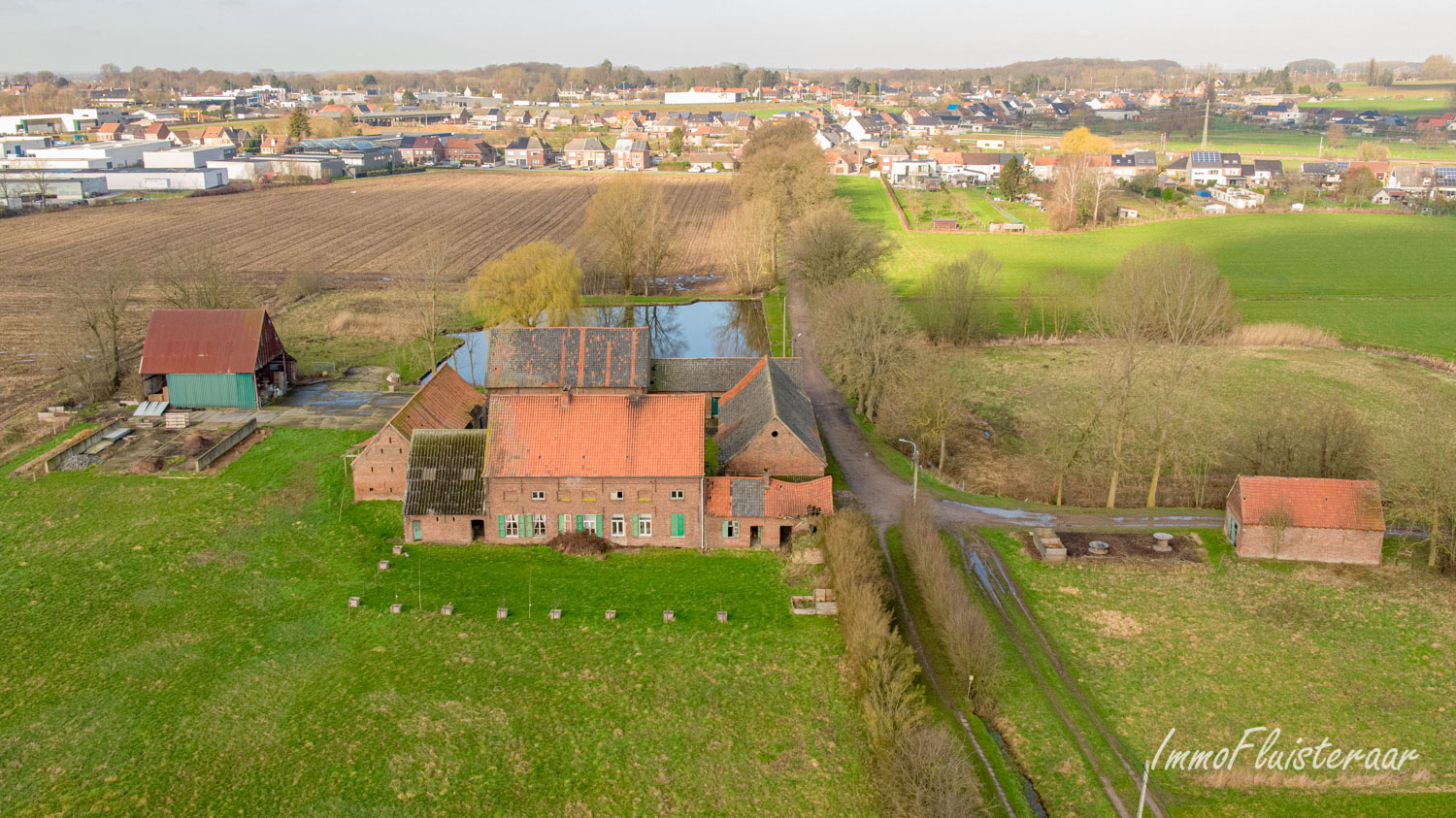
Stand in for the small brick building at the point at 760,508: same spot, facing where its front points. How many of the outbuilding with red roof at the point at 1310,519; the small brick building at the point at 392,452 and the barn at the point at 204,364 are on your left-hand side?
1

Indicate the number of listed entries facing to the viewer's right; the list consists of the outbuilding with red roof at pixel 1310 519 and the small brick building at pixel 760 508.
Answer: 0

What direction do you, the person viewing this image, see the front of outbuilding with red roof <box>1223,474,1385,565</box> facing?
facing to the left of the viewer

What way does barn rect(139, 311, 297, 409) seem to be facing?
to the viewer's right

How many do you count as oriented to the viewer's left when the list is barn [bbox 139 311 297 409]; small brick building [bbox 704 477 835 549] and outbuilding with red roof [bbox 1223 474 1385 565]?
1

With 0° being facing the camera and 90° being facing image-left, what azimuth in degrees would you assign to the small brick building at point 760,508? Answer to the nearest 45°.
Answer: approximately 0°

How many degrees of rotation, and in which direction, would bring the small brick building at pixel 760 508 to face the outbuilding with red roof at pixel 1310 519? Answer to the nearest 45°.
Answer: approximately 90° to its left

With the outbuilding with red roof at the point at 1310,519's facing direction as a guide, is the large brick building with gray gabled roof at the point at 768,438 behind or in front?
in front

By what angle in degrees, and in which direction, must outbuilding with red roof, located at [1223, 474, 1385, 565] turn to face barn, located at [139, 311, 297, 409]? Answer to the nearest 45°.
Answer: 0° — it already faces it

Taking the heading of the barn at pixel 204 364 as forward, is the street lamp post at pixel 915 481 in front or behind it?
in front

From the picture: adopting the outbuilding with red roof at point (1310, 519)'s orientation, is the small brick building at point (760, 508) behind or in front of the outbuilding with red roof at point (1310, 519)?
in front

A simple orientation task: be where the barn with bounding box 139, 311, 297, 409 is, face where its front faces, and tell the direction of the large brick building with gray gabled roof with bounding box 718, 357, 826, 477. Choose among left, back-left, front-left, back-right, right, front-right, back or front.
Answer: front-right

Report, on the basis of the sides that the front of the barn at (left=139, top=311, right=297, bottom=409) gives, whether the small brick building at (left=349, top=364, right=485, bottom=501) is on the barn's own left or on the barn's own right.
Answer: on the barn's own right

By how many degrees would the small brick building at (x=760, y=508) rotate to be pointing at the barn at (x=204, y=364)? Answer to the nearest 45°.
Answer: approximately 135° to its right
